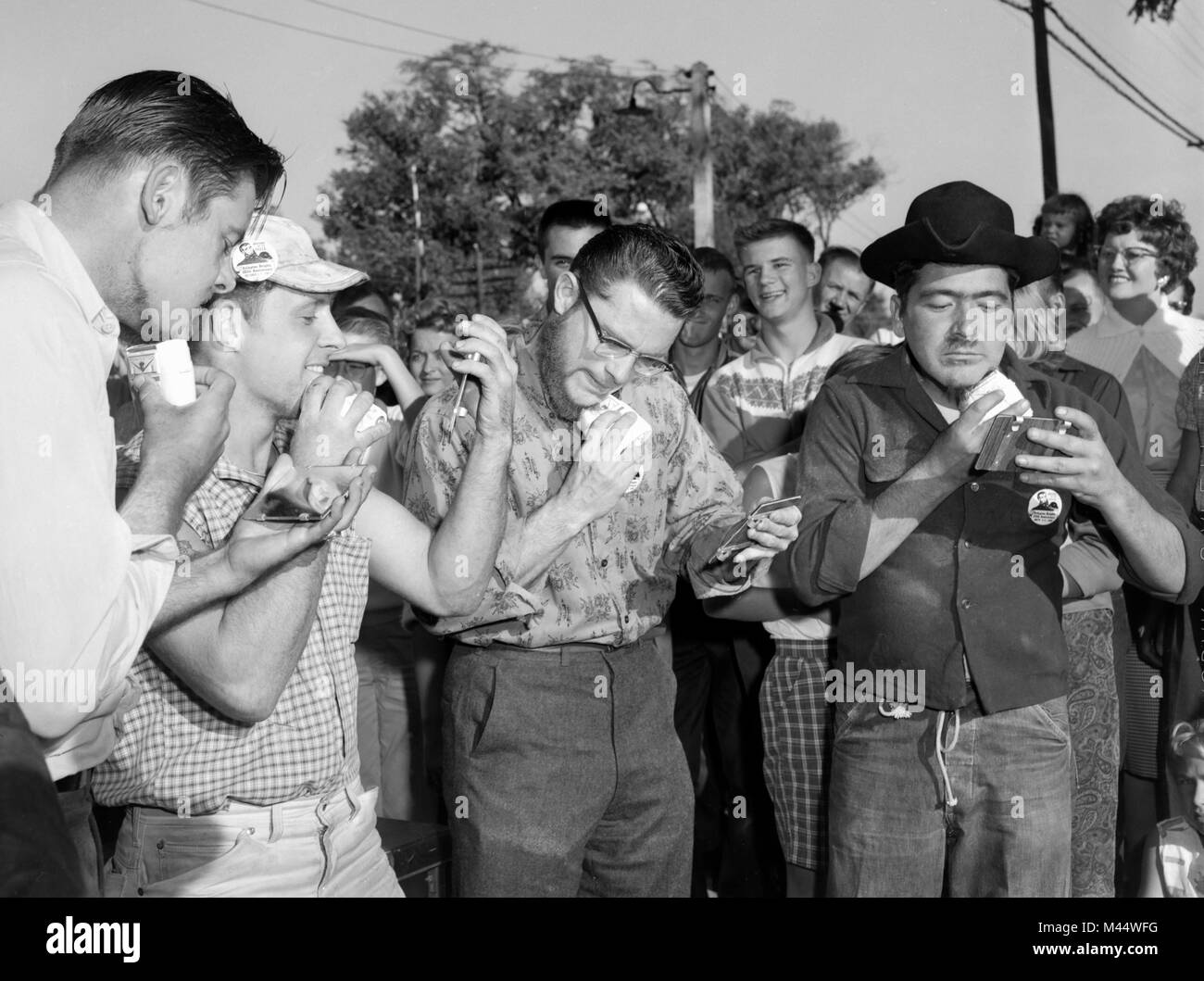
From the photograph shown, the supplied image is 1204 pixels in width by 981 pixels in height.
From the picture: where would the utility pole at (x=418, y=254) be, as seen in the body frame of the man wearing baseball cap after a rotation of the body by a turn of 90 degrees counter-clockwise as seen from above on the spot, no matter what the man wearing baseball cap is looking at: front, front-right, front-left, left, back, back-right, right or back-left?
front-left

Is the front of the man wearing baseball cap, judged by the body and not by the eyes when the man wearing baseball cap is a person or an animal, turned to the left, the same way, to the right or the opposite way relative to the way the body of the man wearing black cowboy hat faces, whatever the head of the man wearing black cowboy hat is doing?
to the left

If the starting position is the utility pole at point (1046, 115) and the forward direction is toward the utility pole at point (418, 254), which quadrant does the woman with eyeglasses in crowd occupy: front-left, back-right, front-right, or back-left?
back-left

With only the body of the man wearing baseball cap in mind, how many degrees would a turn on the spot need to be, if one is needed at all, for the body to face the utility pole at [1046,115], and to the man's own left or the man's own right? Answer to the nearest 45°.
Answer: approximately 90° to the man's own left

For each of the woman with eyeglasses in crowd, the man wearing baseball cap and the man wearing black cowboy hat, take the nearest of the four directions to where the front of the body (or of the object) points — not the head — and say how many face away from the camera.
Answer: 0

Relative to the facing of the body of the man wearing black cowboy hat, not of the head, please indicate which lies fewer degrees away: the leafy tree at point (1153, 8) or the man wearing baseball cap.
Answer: the man wearing baseball cap

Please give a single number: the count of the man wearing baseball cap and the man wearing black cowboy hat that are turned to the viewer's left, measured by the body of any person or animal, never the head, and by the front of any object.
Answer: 0

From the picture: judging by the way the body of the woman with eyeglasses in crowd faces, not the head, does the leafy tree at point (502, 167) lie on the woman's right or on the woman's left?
on the woman's right

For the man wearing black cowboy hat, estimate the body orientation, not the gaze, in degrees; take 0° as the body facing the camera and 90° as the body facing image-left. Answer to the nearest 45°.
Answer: approximately 0°

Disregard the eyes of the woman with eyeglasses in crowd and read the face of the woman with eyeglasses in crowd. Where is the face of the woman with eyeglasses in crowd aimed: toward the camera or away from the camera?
toward the camera

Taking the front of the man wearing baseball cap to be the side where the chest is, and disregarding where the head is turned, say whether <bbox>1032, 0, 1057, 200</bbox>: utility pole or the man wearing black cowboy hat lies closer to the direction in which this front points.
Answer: the man wearing black cowboy hat

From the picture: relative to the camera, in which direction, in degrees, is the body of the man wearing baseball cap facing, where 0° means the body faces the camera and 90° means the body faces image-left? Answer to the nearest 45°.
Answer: approximately 315°

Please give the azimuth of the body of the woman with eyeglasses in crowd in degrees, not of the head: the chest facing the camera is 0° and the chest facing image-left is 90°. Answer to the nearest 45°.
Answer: approximately 45°
